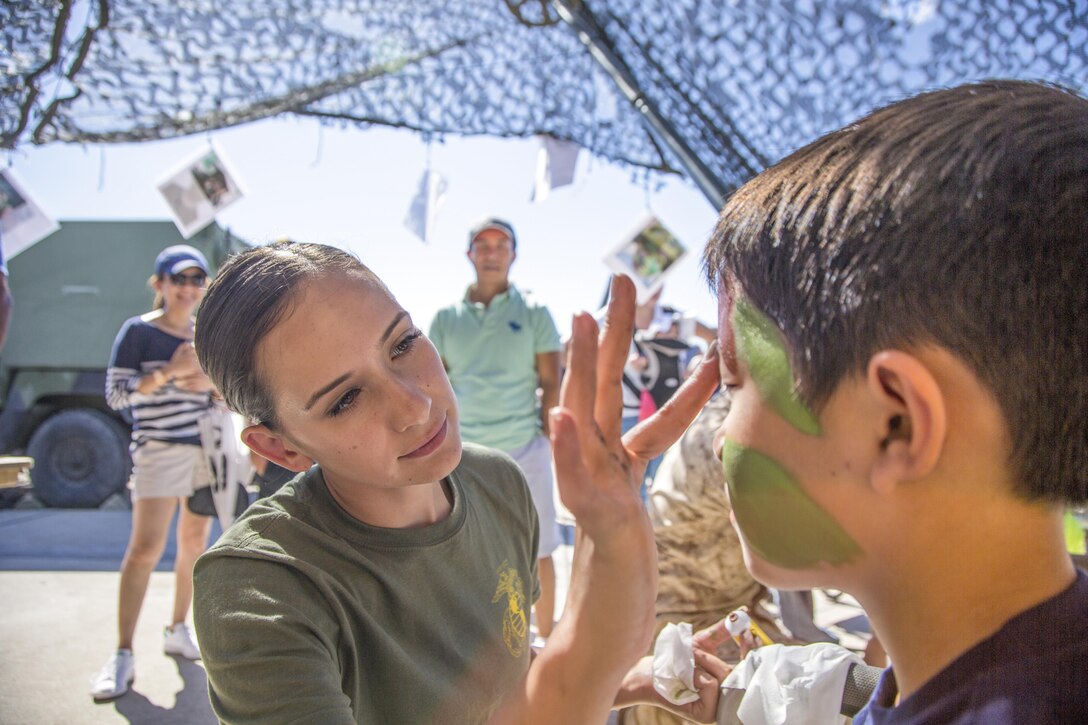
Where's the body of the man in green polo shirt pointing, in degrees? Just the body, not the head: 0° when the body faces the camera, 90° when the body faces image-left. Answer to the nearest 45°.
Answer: approximately 0°

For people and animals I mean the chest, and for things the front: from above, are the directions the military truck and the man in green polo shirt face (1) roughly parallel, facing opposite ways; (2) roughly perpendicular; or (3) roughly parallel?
roughly perpendicular

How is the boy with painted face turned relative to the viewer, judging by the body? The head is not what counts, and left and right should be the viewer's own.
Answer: facing away from the viewer and to the left of the viewer

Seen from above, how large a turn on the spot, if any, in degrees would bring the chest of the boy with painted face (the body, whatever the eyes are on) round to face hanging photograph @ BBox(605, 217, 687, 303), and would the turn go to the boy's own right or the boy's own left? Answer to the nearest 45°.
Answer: approximately 45° to the boy's own right
